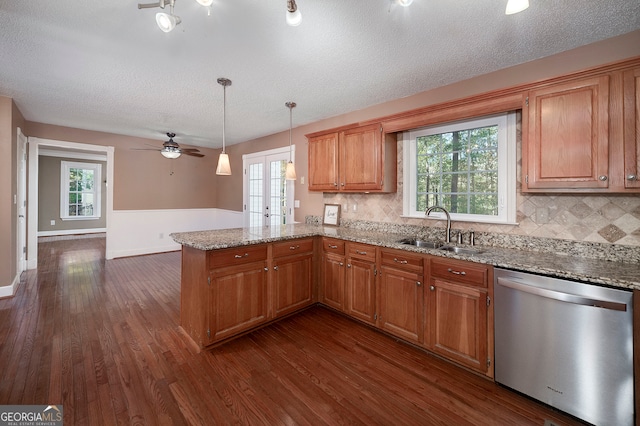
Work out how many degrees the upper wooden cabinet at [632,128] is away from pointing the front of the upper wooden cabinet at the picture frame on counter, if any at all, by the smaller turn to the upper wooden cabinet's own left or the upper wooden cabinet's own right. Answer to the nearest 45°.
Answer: approximately 90° to the upper wooden cabinet's own right

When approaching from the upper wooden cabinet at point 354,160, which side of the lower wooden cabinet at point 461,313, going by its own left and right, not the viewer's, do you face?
right

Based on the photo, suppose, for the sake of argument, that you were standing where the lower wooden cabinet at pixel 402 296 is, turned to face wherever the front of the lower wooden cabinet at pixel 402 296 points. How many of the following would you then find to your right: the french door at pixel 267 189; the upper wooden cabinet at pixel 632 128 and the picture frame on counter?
2

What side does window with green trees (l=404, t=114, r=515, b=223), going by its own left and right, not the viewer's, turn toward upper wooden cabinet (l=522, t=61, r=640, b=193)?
left

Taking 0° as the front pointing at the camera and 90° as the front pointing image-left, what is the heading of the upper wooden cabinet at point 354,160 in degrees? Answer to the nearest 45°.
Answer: approximately 45°

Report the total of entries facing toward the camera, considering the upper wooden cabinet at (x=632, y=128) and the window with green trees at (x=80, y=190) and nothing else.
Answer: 2
